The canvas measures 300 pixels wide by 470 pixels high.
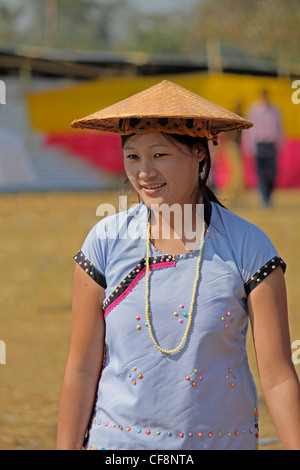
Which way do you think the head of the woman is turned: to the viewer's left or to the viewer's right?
to the viewer's left

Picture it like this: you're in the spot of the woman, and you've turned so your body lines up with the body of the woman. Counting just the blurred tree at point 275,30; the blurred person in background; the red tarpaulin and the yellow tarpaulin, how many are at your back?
4

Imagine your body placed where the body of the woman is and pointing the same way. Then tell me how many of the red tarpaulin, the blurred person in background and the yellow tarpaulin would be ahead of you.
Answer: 0

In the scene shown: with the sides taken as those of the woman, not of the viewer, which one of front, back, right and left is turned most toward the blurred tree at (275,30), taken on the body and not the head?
back

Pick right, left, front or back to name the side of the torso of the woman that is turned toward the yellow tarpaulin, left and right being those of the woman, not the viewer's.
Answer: back

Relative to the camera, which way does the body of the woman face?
toward the camera

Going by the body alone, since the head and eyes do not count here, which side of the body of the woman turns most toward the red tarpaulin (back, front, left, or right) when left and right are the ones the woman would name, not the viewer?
back
